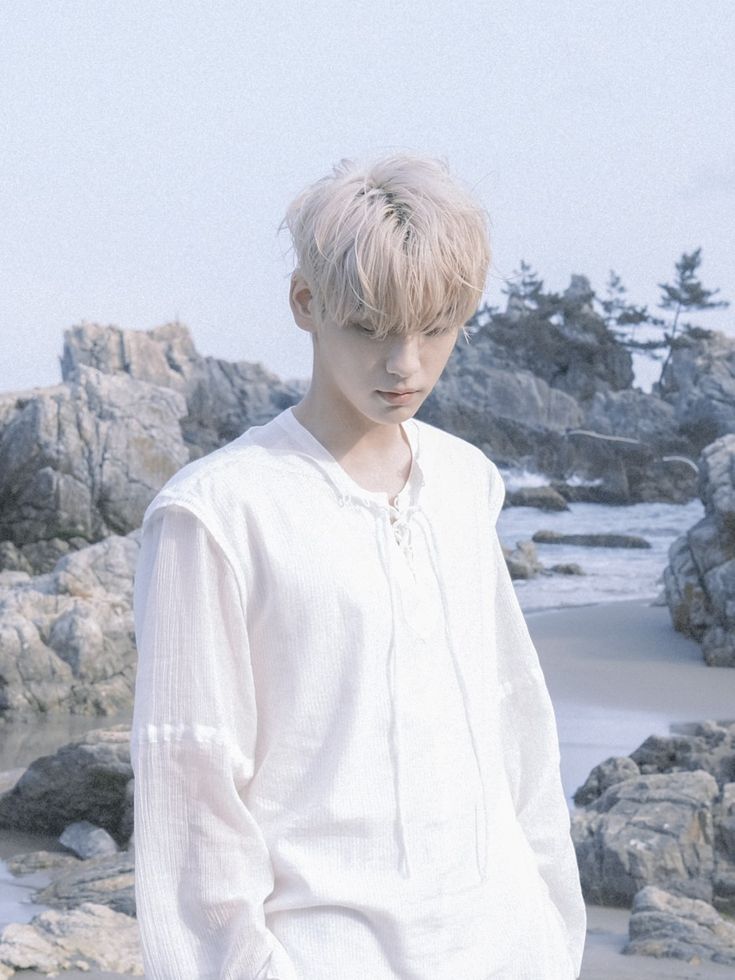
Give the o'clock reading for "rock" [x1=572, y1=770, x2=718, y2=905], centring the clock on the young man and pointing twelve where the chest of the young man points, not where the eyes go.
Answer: The rock is roughly at 8 o'clock from the young man.

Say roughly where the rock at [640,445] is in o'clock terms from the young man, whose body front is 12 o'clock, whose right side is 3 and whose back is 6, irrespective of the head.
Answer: The rock is roughly at 8 o'clock from the young man.

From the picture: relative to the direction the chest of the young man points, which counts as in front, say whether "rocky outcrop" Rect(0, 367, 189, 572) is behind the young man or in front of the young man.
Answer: behind

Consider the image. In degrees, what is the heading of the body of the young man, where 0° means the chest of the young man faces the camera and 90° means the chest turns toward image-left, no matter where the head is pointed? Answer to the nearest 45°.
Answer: approximately 315°

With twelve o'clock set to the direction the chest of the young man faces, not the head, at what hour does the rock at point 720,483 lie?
The rock is roughly at 8 o'clock from the young man.

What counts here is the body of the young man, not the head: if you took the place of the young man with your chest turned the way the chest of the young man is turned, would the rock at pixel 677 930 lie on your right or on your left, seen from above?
on your left

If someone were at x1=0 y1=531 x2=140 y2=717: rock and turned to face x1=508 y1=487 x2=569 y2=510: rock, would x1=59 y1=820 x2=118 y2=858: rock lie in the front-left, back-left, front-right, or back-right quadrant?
back-right

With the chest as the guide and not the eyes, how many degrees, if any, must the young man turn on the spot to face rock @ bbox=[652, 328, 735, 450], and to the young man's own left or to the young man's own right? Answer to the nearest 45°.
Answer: approximately 135° to the young man's own left

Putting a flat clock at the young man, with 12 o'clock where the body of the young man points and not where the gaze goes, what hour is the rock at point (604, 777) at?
The rock is roughly at 8 o'clock from the young man.
